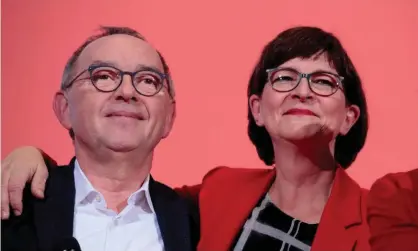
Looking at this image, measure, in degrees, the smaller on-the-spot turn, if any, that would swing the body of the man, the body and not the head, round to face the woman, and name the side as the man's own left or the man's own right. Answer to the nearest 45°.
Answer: approximately 90° to the man's own left

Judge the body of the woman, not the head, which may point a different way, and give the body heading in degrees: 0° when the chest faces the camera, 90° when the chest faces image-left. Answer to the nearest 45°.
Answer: approximately 0°

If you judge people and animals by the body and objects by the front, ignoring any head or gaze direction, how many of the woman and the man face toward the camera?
2

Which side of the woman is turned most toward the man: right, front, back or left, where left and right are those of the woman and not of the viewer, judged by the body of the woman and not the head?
right
